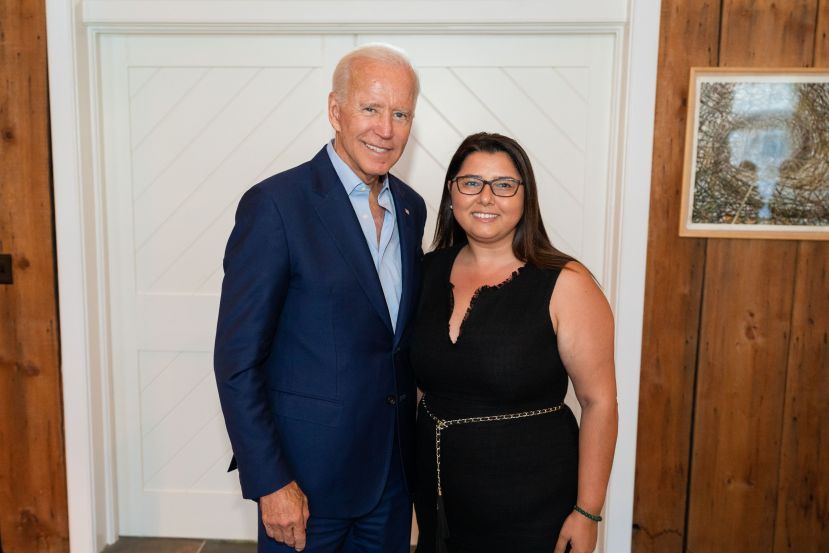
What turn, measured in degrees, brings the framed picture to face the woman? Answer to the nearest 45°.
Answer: approximately 45° to its right

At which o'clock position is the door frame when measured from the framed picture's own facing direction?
The door frame is roughly at 2 o'clock from the framed picture.

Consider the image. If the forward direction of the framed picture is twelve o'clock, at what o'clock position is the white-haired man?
The white-haired man is roughly at 1 o'clock from the framed picture.

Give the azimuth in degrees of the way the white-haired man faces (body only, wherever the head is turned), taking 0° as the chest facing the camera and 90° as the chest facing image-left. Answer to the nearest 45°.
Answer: approximately 315°

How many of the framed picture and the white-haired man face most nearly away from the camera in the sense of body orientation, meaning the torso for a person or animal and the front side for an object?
0

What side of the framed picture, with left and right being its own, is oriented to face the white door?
right

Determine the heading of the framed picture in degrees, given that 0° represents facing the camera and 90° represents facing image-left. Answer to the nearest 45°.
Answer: approximately 0°

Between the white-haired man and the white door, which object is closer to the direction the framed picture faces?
the white-haired man
